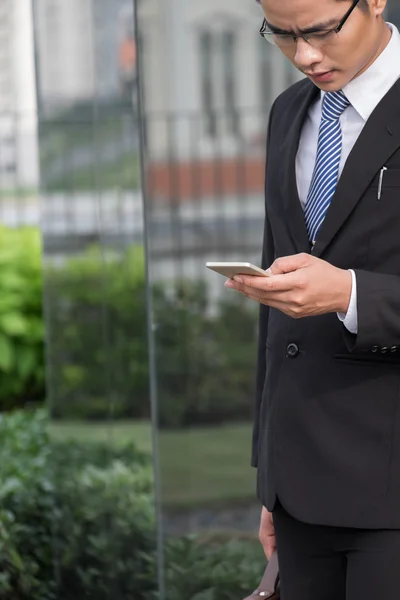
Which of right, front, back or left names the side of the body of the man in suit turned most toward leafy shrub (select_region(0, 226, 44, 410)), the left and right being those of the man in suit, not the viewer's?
right

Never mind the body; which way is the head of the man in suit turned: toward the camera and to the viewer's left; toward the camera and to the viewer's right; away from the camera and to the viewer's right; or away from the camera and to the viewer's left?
toward the camera and to the viewer's left

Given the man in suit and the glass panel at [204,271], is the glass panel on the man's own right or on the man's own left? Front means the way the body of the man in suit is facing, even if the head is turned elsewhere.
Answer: on the man's own right

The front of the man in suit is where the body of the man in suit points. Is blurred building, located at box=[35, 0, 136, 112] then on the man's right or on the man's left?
on the man's right

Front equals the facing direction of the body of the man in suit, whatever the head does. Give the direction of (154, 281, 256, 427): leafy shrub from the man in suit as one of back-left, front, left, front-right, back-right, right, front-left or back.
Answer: back-right

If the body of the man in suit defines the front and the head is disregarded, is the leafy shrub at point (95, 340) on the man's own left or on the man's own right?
on the man's own right

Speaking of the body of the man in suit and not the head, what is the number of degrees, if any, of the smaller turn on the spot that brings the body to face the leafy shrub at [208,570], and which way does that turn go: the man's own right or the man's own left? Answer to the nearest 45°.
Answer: approximately 135° to the man's own right

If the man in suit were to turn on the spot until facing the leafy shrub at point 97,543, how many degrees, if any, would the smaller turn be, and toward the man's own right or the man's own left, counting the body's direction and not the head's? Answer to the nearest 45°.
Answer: approximately 90° to the man's own right

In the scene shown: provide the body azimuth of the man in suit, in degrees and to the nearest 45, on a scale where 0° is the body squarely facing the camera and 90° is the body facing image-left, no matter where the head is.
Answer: approximately 45°
